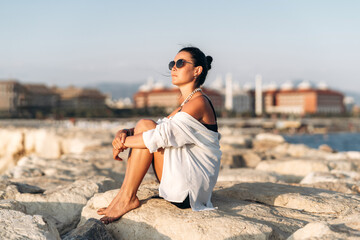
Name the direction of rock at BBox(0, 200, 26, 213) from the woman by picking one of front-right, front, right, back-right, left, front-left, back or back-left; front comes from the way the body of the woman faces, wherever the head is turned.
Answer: front

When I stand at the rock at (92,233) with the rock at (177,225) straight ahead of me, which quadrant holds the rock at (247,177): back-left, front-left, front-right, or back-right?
front-left

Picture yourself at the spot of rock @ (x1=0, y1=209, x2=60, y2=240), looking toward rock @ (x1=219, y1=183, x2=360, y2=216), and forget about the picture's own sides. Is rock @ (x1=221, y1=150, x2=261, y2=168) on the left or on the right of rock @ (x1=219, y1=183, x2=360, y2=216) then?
left

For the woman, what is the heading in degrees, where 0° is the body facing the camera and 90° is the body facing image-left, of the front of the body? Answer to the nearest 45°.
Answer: approximately 90°

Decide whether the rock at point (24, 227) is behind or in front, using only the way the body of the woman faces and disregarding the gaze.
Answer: in front

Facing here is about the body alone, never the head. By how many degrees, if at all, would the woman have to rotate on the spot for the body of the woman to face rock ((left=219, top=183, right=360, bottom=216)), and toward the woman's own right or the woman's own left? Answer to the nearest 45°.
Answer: approximately 135° to the woman's own right

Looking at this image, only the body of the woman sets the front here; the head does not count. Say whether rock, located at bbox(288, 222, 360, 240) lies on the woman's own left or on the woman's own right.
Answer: on the woman's own left

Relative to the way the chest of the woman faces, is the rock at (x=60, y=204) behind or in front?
in front

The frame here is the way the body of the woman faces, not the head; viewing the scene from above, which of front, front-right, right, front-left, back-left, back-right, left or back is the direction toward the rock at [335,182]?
back-right

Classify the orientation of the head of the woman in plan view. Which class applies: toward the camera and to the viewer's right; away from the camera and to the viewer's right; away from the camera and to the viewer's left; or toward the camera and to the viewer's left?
toward the camera and to the viewer's left
